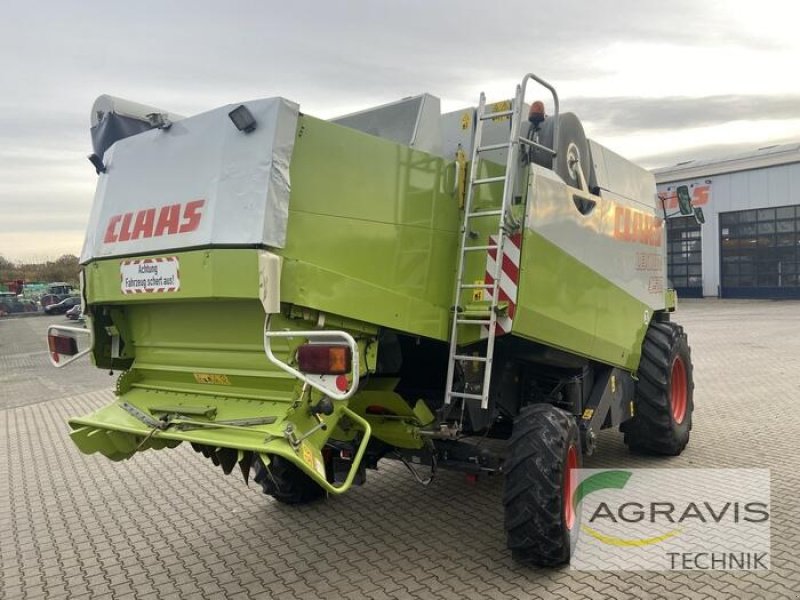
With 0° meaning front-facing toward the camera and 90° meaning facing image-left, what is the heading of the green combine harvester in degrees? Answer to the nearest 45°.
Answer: approximately 225°

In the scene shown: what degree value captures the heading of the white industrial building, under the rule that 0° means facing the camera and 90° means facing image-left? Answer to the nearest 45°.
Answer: approximately 45°

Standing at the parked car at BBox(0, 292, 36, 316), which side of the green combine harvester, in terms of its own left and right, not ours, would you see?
left

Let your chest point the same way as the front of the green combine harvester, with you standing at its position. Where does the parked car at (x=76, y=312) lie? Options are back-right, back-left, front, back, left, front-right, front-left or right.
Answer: left

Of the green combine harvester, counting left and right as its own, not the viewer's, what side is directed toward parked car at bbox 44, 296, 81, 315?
left

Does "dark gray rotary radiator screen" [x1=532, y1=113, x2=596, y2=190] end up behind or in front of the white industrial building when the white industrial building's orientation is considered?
in front

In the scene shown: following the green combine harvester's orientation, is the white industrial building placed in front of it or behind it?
in front
